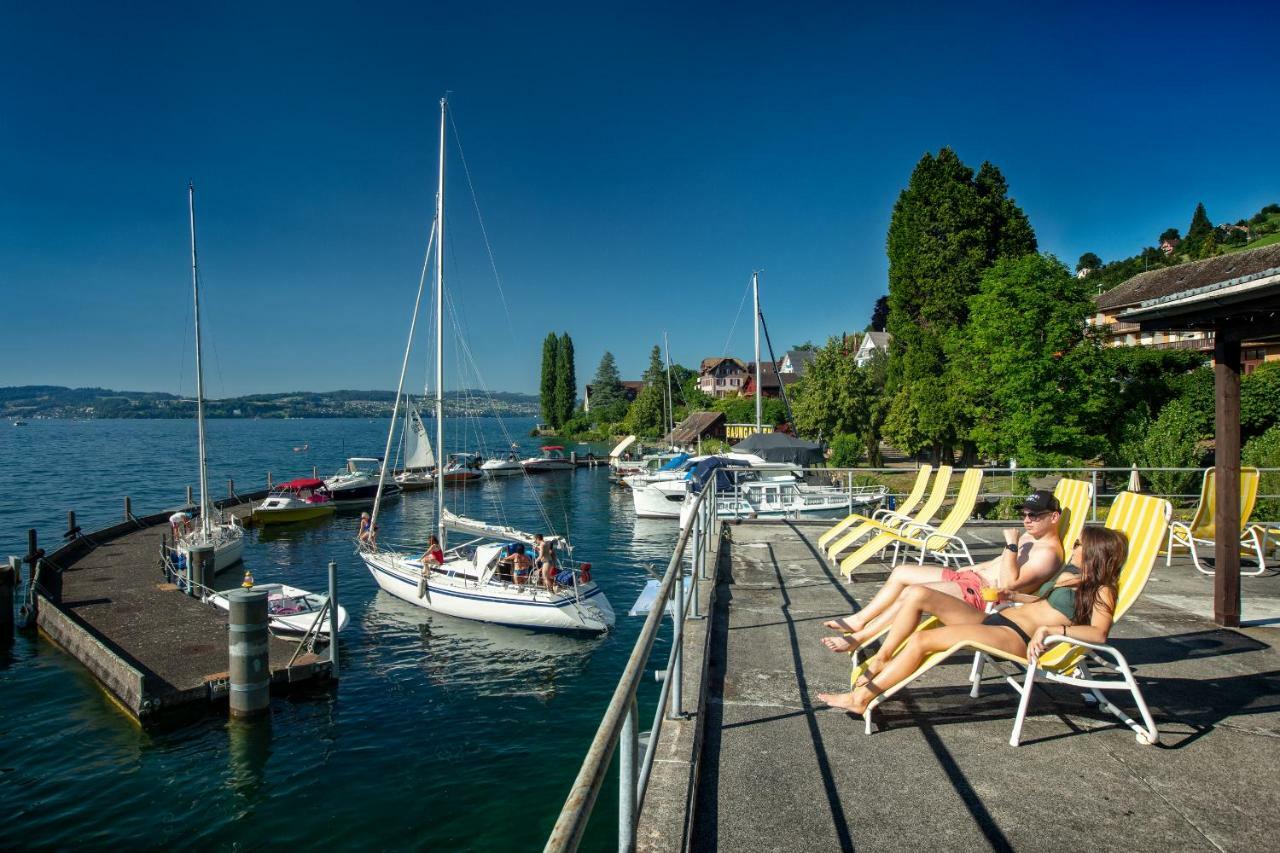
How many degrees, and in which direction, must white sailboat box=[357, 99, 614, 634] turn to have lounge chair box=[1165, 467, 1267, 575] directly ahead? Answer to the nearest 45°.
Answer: approximately 180°

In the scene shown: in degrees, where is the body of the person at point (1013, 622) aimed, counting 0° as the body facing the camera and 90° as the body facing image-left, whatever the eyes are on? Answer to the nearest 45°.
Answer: approximately 90°

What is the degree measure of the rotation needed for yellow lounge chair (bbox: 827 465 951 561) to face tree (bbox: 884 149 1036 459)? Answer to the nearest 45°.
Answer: approximately 135° to its right

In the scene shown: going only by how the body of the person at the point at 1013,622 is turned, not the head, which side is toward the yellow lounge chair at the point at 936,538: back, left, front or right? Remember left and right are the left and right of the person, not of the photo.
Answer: right

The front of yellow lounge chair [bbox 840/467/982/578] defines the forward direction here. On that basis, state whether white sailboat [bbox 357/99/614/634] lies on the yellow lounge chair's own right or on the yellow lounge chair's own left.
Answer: on the yellow lounge chair's own right

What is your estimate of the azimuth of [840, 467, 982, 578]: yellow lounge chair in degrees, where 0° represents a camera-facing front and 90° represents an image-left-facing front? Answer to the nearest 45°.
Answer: approximately 45°

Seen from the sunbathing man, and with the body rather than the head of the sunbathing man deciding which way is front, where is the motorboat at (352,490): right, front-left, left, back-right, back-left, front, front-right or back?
front-right

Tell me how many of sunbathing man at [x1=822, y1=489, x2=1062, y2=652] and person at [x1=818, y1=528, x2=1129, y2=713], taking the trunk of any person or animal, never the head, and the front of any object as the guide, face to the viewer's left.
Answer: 2

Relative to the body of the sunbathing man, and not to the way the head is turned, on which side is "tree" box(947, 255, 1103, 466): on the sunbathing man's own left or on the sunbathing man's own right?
on the sunbathing man's own right
